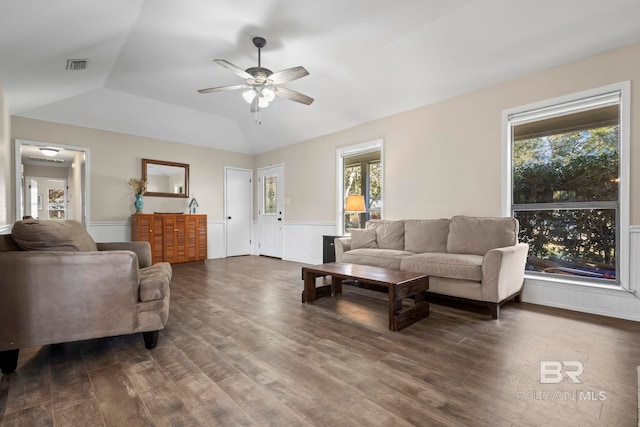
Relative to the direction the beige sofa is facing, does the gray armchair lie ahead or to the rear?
ahead

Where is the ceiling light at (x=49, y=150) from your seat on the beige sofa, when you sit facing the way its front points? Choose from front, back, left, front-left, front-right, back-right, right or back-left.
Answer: front-right

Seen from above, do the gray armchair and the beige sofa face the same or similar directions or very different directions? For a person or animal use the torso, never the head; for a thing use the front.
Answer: very different directions

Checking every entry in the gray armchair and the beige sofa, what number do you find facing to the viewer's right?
1

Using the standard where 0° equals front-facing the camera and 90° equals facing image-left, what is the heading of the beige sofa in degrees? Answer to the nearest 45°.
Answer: approximately 45°

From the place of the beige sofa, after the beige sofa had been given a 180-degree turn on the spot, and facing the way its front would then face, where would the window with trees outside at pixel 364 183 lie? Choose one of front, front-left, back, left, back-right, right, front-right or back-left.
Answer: left

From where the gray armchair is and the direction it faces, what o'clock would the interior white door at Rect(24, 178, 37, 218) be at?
The interior white door is roughly at 9 o'clock from the gray armchair.

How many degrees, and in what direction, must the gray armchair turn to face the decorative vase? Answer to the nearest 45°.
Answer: approximately 90° to its left

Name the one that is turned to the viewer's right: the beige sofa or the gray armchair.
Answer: the gray armchair

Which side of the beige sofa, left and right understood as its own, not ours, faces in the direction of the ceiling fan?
front

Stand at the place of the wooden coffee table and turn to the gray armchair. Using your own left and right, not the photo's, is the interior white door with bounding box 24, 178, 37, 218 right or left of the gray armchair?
right

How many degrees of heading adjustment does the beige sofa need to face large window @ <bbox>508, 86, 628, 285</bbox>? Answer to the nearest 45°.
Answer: approximately 135° to its left

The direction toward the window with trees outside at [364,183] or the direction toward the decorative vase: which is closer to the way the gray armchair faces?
the window with trees outside

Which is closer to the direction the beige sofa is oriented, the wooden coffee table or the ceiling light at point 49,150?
the wooden coffee table

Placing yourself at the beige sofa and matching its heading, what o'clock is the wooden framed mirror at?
The wooden framed mirror is roughly at 2 o'clock from the beige sofa.

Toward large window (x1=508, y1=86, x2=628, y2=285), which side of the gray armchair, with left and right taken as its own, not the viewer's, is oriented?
front

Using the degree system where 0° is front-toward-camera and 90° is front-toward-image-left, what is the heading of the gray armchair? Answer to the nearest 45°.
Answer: approximately 270°

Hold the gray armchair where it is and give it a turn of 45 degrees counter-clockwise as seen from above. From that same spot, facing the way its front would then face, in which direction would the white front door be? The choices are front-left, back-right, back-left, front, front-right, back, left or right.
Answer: front

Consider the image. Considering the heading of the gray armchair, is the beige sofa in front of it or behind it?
in front

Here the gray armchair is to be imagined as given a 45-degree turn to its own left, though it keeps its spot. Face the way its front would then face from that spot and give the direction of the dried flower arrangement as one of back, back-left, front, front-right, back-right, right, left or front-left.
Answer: front-left
